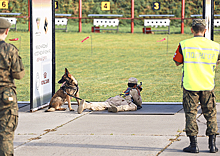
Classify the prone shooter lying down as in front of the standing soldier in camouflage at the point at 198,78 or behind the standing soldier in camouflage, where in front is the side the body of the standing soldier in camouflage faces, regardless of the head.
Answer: in front

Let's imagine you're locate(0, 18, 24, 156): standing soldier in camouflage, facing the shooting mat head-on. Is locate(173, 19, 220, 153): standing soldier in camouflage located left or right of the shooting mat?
right

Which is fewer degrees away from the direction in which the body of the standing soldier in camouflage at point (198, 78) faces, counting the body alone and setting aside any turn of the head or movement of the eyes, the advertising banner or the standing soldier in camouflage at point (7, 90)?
the advertising banner

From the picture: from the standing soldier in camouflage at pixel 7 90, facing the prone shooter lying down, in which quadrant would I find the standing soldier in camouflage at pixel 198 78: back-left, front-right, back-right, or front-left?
front-right

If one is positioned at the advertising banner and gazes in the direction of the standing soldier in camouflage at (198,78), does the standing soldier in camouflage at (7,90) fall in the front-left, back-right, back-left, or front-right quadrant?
front-right

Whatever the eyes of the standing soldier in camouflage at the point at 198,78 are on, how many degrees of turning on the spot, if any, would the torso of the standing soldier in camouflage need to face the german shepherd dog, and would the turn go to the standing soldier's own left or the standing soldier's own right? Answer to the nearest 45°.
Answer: approximately 45° to the standing soldier's own left

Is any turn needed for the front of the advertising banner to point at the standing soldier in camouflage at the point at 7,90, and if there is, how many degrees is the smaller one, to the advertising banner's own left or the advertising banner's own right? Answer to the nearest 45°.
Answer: approximately 45° to the advertising banner's own right

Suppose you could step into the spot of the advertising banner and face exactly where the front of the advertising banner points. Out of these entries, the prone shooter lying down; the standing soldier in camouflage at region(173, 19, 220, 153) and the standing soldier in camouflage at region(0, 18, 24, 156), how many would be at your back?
0

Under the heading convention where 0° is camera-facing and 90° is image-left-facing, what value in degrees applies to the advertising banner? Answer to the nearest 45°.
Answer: approximately 315°

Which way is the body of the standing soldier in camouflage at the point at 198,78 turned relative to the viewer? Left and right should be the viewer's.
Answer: facing away from the viewer

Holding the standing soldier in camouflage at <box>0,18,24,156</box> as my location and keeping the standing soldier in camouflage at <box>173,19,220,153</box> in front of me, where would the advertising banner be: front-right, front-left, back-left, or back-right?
front-left

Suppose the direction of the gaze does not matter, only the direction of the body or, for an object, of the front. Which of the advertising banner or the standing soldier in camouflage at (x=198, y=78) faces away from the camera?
the standing soldier in camouflage
